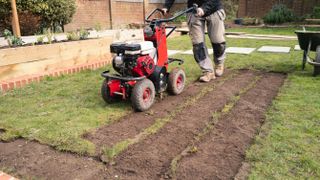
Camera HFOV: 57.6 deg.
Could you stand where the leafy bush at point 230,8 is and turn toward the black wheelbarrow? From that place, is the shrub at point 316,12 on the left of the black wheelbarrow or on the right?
left

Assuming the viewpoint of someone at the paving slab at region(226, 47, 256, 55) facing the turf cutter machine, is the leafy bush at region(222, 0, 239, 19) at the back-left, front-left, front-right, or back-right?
back-right

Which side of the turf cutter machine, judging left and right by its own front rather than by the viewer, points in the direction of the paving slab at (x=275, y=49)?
back

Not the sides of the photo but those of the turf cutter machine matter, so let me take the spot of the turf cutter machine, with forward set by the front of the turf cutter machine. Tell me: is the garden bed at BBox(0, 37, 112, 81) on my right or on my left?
on my right

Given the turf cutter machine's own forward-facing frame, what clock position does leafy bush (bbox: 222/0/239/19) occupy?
The leafy bush is roughly at 5 o'clock from the turf cutter machine.

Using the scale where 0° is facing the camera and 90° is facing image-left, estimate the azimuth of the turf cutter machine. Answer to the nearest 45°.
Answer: approximately 45°

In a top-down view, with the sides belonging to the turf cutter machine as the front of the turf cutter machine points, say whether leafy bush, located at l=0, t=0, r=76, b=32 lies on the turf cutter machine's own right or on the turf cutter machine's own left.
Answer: on the turf cutter machine's own right

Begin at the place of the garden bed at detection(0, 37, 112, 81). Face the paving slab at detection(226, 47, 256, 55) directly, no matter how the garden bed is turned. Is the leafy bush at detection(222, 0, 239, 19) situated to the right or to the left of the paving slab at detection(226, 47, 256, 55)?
left

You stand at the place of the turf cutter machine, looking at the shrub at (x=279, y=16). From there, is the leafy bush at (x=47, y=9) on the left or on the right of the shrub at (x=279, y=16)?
left

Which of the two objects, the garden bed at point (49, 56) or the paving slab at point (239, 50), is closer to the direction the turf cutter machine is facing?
the garden bed

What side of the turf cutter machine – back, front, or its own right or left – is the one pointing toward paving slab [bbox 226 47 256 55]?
back
